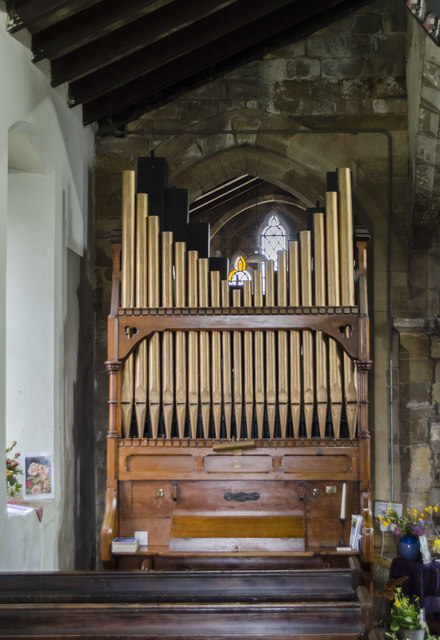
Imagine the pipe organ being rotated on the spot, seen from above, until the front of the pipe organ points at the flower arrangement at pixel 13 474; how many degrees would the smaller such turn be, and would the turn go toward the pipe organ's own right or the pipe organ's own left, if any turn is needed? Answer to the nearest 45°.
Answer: approximately 90° to the pipe organ's own right

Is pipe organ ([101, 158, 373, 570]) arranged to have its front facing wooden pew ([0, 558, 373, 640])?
yes

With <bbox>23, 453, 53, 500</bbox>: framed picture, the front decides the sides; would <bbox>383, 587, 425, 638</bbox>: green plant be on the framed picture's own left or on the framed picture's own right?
on the framed picture's own left

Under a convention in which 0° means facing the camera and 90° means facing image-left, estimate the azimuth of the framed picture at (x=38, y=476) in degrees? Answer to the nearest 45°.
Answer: approximately 0°

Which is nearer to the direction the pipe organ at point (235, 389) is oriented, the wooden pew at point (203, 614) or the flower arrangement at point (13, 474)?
the wooden pew

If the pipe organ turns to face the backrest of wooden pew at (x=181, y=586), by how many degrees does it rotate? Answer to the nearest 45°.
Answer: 0° — it already faces it

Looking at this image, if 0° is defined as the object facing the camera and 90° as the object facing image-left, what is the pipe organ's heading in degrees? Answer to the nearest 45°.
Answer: approximately 0°

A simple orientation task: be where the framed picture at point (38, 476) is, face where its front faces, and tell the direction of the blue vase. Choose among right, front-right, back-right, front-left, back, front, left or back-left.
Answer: left
